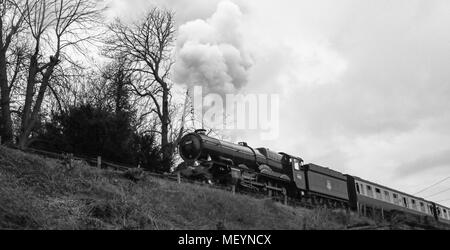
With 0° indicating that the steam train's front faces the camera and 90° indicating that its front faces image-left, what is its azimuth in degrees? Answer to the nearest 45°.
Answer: approximately 45°
